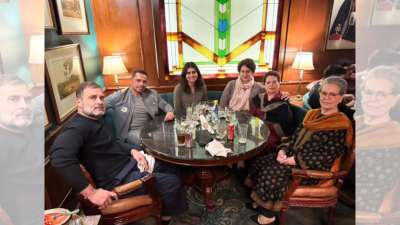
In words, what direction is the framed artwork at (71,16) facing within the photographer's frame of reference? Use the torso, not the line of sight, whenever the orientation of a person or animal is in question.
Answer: facing the viewer and to the right of the viewer

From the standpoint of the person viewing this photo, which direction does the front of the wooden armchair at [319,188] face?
facing to the left of the viewer

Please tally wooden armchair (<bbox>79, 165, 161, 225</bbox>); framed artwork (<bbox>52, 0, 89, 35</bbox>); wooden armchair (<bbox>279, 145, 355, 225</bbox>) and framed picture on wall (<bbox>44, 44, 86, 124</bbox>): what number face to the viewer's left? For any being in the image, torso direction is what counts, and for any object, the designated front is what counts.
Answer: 1

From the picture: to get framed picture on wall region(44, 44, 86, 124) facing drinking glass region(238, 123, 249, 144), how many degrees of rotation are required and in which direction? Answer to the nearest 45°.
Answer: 0° — it already faces it

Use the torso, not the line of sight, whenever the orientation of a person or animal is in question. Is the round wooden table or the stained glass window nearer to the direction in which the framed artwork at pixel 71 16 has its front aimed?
the round wooden table

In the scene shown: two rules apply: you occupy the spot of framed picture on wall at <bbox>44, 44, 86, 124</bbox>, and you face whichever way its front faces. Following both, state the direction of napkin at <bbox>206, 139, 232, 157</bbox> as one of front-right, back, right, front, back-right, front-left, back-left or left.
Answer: front

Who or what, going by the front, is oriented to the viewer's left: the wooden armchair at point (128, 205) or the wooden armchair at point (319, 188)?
the wooden armchair at point (319, 188)

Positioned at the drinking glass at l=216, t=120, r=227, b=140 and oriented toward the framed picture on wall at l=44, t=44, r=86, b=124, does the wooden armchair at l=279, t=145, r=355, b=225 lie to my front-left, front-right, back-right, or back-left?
back-left

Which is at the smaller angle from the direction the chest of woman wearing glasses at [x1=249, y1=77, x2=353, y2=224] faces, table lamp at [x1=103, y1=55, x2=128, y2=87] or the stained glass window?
the table lamp
